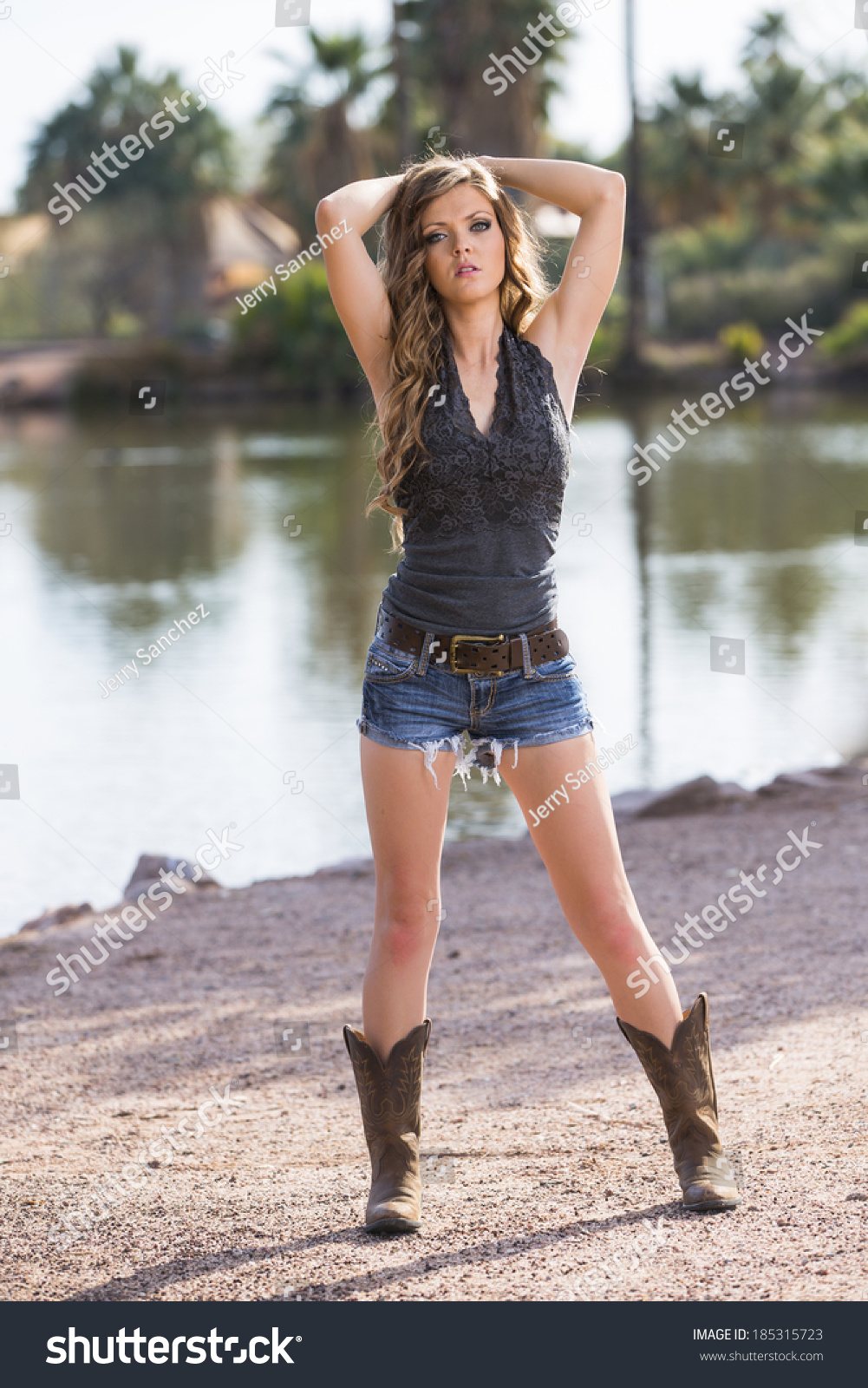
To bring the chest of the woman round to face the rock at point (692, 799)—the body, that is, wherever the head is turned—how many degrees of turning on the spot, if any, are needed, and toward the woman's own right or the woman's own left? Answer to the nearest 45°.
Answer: approximately 180°

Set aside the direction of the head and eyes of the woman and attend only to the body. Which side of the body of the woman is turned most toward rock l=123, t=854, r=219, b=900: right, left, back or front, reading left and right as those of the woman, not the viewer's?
back

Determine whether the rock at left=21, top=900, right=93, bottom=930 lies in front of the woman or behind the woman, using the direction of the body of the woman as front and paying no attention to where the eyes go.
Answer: behind

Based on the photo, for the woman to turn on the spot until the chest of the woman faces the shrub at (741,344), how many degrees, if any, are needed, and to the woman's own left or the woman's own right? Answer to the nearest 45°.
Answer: approximately 180°

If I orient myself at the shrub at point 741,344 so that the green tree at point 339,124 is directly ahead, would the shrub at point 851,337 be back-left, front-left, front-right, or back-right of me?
back-right

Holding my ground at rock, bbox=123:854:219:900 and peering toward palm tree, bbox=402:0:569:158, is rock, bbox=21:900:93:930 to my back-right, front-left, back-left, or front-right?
back-left

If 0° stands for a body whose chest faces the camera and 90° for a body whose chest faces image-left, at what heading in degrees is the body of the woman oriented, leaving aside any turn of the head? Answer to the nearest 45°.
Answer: approximately 0°

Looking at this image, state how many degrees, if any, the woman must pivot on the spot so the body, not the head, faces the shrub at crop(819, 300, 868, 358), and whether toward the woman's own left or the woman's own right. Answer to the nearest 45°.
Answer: approximately 180°

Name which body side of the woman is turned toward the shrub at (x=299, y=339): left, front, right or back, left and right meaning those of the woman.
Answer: back

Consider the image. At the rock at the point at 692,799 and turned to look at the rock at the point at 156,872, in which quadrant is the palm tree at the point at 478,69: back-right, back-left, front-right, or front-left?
back-right

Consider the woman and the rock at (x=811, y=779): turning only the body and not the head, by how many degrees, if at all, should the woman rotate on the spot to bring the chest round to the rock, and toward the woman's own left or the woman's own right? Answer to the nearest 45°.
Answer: approximately 180°

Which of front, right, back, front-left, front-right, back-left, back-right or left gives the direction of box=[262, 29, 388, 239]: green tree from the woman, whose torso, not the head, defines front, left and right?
back
